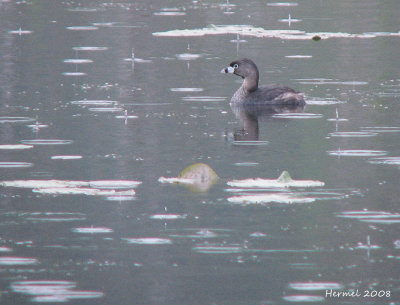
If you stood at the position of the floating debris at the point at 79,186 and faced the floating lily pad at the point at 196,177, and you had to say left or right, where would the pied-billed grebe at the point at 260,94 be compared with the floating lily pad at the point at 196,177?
left

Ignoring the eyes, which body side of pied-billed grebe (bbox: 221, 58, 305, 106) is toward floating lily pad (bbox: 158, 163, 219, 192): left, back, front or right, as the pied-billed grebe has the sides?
left

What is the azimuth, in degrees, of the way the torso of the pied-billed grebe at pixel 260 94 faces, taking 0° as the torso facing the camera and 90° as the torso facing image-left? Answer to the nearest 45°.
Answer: approximately 90°

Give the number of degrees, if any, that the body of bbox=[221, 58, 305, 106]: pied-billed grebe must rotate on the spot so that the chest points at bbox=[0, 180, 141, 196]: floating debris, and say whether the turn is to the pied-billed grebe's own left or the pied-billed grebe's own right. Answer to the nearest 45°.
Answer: approximately 90° to the pied-billed grebe's own left
